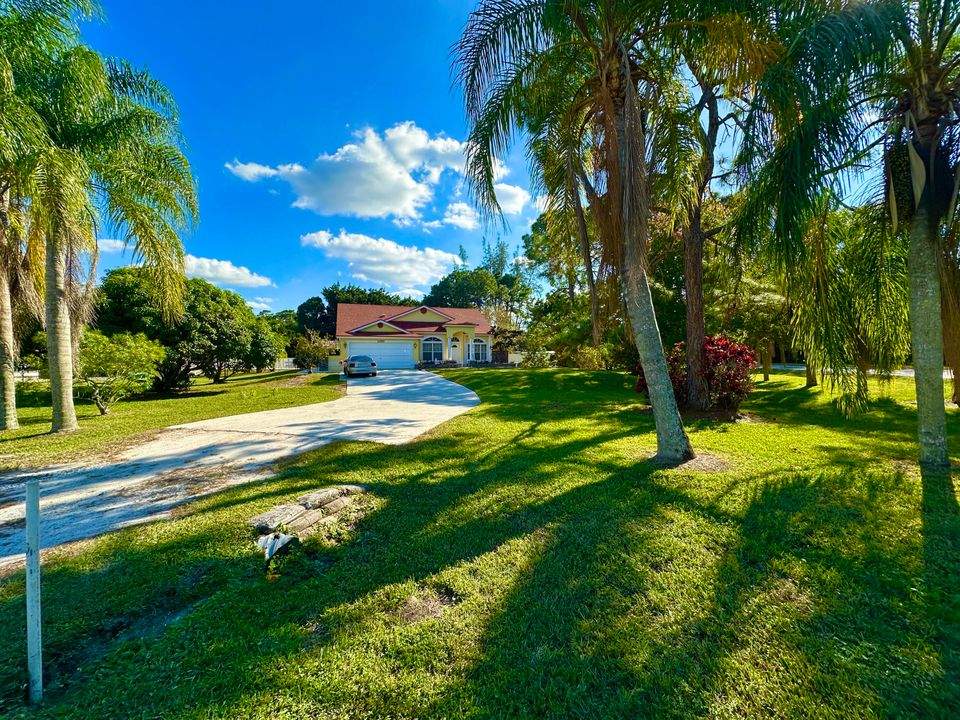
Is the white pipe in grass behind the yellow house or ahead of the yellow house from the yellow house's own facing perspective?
ahead

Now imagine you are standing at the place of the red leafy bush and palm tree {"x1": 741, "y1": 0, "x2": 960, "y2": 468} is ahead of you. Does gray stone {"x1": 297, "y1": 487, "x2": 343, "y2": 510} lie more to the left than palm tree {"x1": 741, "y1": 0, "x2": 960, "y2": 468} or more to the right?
right

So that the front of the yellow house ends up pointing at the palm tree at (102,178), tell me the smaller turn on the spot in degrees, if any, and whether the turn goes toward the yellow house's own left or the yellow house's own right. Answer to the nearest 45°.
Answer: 0° — it already faces it

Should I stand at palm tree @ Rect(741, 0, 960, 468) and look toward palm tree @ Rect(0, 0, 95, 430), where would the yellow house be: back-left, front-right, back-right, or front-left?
front-right

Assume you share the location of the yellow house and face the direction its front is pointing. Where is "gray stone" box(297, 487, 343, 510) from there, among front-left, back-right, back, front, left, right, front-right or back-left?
front

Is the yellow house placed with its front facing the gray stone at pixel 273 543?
yes

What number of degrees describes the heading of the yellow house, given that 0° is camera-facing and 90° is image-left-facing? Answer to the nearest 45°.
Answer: approximately 0°

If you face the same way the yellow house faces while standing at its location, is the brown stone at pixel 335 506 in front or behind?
in front

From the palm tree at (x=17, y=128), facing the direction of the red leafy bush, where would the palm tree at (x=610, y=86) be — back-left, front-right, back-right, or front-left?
front-right

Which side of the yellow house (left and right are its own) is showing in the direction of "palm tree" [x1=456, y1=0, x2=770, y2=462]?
front

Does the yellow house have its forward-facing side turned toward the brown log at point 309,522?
yes
